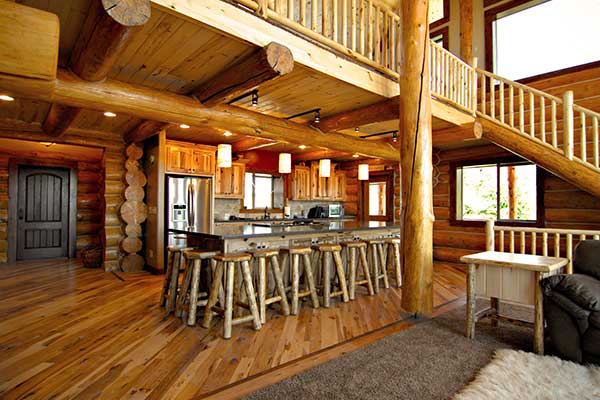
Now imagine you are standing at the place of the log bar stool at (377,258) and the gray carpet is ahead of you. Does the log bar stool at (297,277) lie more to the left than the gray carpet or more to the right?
right

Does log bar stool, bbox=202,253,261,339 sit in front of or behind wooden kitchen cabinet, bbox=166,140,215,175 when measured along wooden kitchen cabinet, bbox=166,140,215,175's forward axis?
in front

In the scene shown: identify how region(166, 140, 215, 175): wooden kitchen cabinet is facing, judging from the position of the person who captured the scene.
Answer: facing the viewer and to the right of the viewer

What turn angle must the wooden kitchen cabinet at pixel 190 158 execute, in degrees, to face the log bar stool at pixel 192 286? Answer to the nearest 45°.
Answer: approximately 45° to its right

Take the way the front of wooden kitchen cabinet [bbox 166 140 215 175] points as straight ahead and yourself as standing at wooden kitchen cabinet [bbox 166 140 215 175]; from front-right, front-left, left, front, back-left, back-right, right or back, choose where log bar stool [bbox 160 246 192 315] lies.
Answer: front-right

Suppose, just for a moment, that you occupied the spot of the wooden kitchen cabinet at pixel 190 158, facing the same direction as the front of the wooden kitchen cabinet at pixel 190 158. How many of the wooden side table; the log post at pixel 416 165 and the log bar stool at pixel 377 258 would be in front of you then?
3

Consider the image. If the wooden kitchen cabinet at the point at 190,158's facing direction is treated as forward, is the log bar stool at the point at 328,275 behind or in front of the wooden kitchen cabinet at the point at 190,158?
in front

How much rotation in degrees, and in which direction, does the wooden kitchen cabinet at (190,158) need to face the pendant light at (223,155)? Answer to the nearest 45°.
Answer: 0° — it already faces it

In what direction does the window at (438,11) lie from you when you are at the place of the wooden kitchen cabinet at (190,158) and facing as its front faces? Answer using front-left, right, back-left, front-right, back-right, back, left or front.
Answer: front-left

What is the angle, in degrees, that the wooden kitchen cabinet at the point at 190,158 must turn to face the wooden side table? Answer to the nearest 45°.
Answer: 0° — it already faces it
